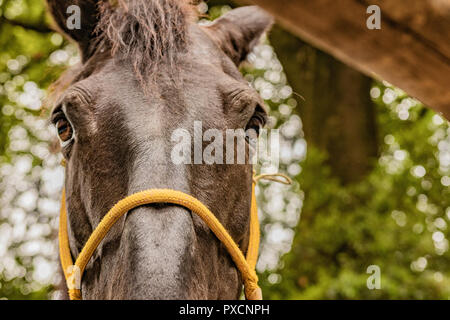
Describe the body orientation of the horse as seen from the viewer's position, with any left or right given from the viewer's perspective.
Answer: facing the viewer

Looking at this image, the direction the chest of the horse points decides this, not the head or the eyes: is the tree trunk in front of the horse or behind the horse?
behind
